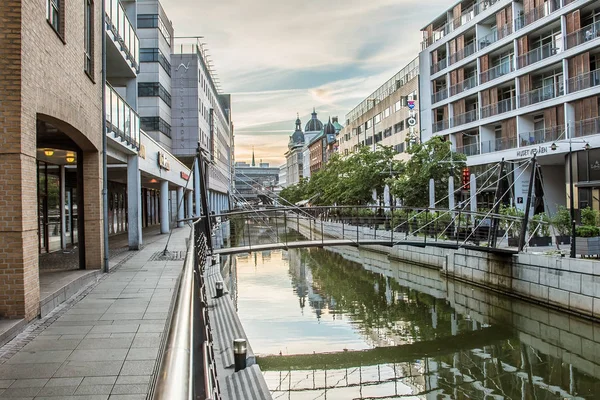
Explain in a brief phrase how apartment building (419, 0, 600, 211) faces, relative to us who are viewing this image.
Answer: facing the viewer and to the left of the viewer

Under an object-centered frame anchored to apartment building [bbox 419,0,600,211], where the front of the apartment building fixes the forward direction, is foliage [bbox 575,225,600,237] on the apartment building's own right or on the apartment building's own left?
on the apartment building's own left

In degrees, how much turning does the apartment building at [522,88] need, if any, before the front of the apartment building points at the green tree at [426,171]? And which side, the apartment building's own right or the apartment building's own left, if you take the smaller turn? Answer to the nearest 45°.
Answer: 0° — it already faces it

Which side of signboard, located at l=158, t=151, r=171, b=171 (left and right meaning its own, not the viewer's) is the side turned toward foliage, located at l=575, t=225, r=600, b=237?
front

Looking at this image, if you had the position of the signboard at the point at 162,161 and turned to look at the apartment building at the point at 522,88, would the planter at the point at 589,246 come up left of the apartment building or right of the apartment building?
right

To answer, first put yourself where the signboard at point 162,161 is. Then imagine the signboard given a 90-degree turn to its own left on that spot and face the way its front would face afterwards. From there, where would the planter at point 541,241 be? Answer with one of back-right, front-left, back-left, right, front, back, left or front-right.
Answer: right

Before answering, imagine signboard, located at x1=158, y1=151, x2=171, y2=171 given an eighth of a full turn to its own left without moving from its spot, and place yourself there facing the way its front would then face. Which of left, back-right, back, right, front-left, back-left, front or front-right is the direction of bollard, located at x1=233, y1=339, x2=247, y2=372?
right

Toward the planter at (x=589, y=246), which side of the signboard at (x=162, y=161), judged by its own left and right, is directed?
front

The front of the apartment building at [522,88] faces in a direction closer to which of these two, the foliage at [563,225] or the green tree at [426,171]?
the green tree

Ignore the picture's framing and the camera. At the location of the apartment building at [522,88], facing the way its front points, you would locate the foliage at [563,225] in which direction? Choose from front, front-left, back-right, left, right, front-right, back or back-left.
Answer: front-left

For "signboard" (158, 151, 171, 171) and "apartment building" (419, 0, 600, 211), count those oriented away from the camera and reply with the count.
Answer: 0
